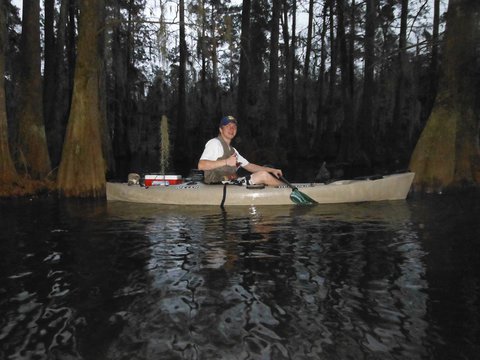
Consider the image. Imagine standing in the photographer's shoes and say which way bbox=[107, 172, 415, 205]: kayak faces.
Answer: facing to the right of the viewer

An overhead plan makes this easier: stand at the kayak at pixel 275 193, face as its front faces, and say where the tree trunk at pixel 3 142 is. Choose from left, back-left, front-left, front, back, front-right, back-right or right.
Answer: back

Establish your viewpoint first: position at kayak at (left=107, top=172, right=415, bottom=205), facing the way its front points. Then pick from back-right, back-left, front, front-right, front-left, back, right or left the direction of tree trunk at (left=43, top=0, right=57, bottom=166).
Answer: back-left

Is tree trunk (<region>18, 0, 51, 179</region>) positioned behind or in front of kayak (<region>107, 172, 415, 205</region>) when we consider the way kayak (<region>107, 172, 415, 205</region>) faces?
behind

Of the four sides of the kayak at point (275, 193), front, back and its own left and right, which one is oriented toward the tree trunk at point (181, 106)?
left

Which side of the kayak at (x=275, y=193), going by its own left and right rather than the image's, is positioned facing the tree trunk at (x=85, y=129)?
back

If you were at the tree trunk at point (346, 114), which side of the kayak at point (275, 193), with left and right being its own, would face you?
left

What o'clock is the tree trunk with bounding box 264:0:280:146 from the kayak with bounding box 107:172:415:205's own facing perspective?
The tree trunk is roughly at 9 o'clock from the kayak.
